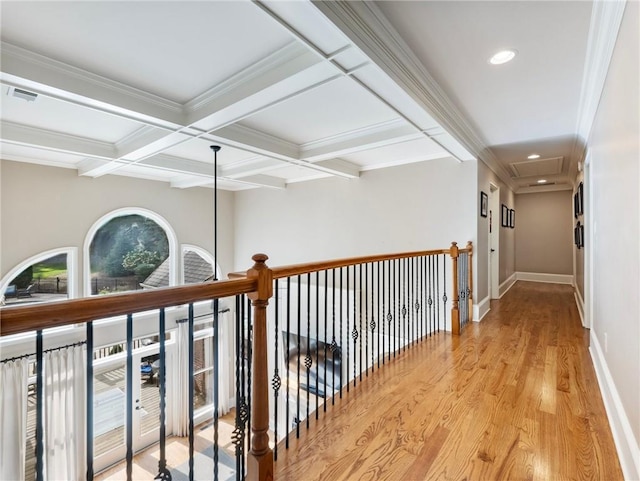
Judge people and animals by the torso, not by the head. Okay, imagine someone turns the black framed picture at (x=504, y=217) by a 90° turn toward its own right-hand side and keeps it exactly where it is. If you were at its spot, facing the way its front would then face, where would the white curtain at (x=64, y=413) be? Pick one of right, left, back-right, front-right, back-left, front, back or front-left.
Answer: front-right

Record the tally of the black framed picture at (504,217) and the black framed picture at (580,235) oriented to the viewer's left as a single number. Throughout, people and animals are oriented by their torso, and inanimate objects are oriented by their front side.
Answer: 1

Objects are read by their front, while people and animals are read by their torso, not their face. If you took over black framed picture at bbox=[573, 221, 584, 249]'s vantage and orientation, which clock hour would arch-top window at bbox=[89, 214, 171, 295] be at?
The arch-top window is roughly at 11 o'clock from the black framed picture.

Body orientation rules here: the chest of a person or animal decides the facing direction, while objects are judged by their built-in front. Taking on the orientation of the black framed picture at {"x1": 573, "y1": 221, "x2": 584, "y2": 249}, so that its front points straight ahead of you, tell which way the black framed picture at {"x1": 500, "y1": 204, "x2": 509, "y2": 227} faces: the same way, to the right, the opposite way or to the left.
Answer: the opposite way

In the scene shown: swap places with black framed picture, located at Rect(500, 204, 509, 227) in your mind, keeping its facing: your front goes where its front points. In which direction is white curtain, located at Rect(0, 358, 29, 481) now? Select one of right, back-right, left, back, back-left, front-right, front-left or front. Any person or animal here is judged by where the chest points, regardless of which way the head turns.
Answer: back-right

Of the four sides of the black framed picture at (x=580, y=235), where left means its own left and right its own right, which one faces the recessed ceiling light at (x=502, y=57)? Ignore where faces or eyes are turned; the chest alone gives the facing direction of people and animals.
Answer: left

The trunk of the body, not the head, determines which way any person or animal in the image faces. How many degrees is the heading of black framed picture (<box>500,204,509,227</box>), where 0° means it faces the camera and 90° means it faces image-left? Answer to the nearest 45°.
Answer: approximately 270°

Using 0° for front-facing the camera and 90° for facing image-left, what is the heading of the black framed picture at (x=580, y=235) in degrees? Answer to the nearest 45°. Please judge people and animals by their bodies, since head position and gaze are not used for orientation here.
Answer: approximately 90°

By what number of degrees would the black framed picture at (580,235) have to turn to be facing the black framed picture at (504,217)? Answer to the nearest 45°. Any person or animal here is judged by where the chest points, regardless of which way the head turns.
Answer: approximately 45° to its right

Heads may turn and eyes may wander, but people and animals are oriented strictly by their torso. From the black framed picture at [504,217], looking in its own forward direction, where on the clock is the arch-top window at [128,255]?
The arch-top window is roughly at 5 o'clock from the black framed picture.
